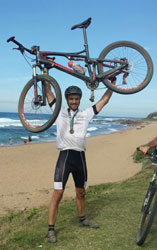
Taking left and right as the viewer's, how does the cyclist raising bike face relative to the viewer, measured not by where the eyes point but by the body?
facing the viewer
